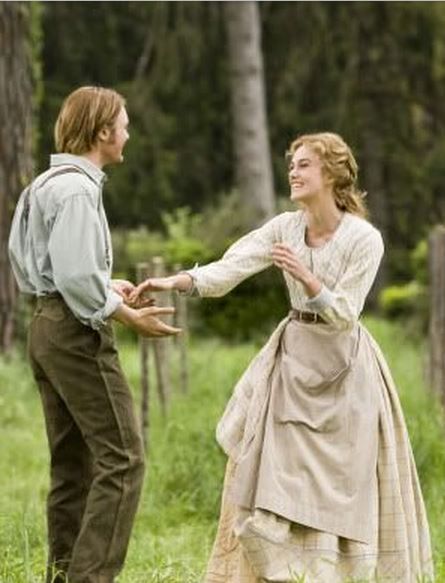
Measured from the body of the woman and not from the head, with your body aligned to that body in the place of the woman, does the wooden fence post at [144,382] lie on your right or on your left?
on your right

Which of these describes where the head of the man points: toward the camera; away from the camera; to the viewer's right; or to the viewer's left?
to the viewer's right

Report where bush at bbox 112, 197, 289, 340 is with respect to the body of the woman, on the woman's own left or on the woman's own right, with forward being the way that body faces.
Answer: on the woman's own right

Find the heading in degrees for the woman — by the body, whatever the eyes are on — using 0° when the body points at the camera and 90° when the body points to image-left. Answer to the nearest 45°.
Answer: approximately 45°

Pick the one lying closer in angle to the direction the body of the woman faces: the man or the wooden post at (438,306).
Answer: the man

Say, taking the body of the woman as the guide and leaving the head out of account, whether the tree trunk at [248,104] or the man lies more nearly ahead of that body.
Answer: the man

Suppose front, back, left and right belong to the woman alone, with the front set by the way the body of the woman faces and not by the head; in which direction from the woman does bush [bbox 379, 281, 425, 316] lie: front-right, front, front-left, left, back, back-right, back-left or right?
back-right

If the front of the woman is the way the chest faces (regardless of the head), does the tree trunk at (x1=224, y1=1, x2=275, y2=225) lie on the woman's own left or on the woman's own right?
on the woman's own right

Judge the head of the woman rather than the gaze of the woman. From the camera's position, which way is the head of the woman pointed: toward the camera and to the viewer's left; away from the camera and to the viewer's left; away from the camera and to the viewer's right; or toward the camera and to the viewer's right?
toward the camera and to the viewer's left

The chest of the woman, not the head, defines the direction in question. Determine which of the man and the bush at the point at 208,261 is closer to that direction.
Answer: the man

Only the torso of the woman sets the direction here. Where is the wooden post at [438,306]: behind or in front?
behind

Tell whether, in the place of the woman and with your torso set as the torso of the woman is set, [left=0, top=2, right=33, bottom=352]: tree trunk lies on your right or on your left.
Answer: on your right
